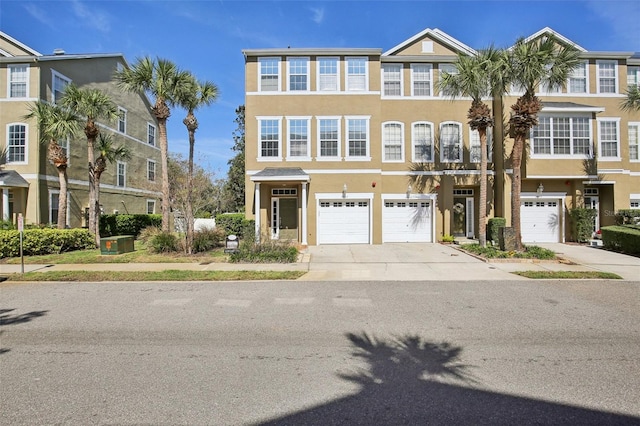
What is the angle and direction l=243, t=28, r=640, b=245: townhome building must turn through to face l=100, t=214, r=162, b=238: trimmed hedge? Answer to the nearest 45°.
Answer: approximately 90° to its right

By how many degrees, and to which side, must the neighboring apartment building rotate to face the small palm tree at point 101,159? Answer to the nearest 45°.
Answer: approximately 45° to its left

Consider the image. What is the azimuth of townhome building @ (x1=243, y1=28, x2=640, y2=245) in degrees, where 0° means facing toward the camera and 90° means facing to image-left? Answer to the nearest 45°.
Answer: approximately 0°

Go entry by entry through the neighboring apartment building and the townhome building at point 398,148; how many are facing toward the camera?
2

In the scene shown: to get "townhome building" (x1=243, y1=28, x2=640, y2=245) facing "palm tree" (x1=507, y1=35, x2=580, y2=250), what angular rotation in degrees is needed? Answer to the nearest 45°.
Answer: approximately 45° to its left

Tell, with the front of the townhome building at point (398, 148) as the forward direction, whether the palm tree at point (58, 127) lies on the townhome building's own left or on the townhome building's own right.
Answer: on the townhome building's own right

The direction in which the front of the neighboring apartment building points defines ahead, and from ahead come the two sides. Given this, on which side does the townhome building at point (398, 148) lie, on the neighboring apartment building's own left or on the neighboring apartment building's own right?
on the neighboring apartment building's own left

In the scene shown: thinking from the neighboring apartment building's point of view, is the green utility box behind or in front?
in front

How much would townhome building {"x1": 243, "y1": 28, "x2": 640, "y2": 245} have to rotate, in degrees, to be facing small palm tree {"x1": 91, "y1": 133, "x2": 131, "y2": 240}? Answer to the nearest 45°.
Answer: approximately 90° to its right

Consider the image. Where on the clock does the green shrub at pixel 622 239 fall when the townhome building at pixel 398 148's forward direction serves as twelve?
The green shrub is roughly at 9 o'clock from the townhome building.

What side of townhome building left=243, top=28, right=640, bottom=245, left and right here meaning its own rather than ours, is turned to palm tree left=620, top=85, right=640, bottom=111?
left

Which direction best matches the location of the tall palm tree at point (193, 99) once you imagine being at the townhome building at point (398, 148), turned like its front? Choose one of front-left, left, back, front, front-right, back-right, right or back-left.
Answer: front-right

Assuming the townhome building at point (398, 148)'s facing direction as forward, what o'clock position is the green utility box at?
The green utility box is roughly at 2 o'clock from the townhome building.
